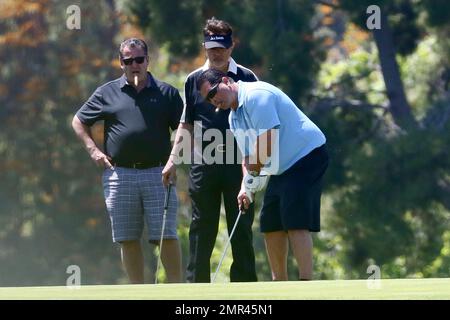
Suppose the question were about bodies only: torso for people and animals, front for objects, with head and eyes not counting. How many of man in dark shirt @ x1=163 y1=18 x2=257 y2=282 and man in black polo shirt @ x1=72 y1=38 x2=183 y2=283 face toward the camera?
2

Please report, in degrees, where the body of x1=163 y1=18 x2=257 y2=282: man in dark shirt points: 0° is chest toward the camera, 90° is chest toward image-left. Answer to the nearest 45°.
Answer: approximately 0°

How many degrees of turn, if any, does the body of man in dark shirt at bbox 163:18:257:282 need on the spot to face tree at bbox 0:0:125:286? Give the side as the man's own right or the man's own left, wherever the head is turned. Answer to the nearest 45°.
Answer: approximately 180°

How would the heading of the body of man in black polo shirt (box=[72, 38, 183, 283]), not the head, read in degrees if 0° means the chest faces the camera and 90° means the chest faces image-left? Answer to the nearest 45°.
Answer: approximately 0°
